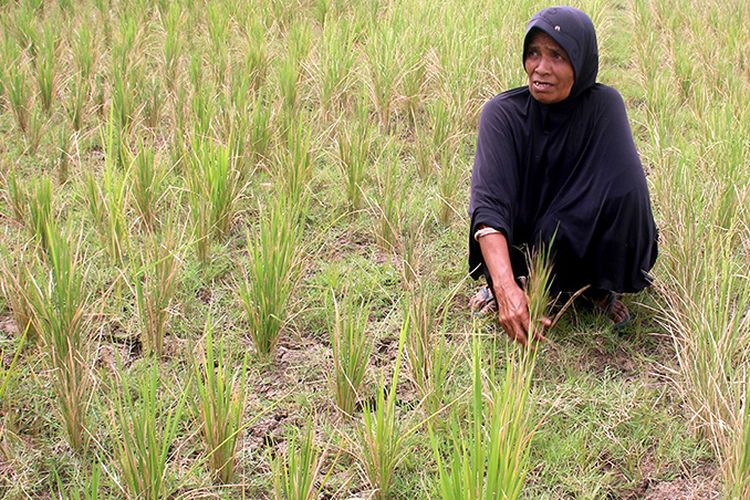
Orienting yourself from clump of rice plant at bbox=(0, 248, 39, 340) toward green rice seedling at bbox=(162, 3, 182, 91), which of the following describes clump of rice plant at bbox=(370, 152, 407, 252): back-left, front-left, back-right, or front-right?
front-right

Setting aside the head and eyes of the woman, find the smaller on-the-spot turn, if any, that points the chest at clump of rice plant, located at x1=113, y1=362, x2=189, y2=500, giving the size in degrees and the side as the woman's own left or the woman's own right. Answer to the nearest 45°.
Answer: approximately 45° to the woman's own right

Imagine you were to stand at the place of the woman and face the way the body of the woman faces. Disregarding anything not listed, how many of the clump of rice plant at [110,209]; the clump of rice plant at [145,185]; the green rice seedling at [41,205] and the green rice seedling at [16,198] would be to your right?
4

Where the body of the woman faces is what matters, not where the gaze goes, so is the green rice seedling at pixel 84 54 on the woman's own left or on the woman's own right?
on the woman's own right

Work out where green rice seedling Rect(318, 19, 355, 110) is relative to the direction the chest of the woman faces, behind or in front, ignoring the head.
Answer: behind

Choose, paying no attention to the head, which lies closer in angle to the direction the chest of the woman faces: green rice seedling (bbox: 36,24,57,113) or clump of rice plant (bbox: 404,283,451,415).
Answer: the clump of rice plant

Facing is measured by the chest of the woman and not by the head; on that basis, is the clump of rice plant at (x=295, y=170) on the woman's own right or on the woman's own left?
on the woman's own right

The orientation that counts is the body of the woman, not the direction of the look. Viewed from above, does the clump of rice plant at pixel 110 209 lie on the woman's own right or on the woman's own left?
on the woman's own right

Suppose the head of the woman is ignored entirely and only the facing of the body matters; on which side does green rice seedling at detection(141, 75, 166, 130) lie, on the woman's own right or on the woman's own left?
on the woman's own right

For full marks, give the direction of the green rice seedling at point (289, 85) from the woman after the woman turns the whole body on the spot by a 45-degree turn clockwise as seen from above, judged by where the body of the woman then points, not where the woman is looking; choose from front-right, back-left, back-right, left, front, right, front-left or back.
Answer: right

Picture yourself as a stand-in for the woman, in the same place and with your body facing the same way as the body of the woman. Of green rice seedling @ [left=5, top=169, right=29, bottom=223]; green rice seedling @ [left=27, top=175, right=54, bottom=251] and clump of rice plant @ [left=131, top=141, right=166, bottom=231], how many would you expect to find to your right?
3

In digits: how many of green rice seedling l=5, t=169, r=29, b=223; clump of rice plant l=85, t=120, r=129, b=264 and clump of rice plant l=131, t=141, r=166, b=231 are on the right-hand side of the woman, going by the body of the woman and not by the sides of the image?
3

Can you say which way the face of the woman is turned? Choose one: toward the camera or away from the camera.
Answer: toward the camera

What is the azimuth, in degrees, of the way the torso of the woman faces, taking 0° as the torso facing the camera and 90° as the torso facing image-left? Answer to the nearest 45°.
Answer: approximately 0°

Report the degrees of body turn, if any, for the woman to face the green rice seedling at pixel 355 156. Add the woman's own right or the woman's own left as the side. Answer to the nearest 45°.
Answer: approximately 135° to the woman's own right

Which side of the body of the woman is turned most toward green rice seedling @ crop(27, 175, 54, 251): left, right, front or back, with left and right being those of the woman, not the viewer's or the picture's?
right

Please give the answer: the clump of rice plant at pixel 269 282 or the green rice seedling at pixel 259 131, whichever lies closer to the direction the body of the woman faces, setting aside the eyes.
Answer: the clump of rice plant

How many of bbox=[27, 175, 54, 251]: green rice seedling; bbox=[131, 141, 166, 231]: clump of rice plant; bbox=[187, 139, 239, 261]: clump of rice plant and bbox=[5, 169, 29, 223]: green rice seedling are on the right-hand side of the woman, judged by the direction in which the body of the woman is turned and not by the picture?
4

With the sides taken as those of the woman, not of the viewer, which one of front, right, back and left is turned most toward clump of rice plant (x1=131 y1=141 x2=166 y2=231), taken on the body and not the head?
right
